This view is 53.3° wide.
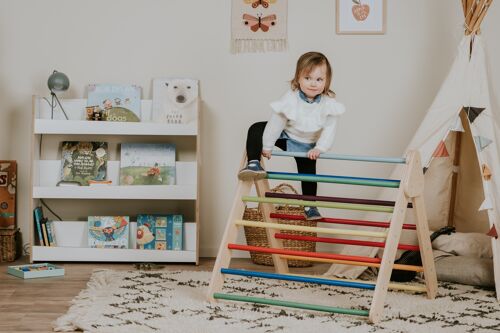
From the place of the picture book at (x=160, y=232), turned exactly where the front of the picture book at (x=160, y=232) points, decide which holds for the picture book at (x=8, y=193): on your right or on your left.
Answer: on your right

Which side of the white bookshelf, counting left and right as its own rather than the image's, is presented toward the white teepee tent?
left

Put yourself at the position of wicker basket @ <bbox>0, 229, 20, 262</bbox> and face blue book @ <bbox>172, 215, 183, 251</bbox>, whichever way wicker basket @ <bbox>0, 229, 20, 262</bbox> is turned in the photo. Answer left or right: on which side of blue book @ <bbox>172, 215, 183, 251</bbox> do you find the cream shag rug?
right

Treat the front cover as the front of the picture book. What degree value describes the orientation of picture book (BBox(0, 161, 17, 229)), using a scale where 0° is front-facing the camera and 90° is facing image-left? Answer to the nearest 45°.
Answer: approximately 0°

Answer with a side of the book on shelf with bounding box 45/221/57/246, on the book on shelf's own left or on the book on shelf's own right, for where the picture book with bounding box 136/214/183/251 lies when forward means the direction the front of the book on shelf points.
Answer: on the book on shelf's own left

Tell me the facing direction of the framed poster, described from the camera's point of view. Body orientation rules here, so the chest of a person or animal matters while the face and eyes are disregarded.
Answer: facing the viewer

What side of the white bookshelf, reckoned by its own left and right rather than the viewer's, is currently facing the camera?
front

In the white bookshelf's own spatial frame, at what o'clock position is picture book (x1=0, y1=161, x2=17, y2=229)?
The picture book is roughly at 4 o'clock from the white bookshelf.

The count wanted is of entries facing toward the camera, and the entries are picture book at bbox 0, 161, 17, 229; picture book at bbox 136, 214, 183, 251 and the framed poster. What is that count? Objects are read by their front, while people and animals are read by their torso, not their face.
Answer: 3
